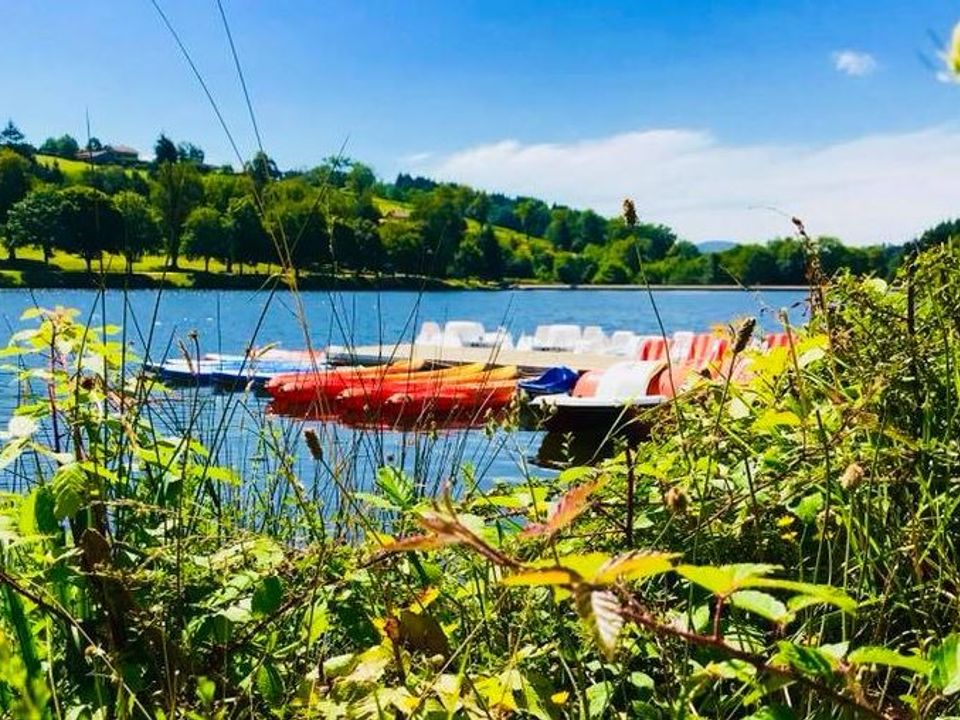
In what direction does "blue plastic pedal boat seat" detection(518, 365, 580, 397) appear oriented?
to the viewer's left
